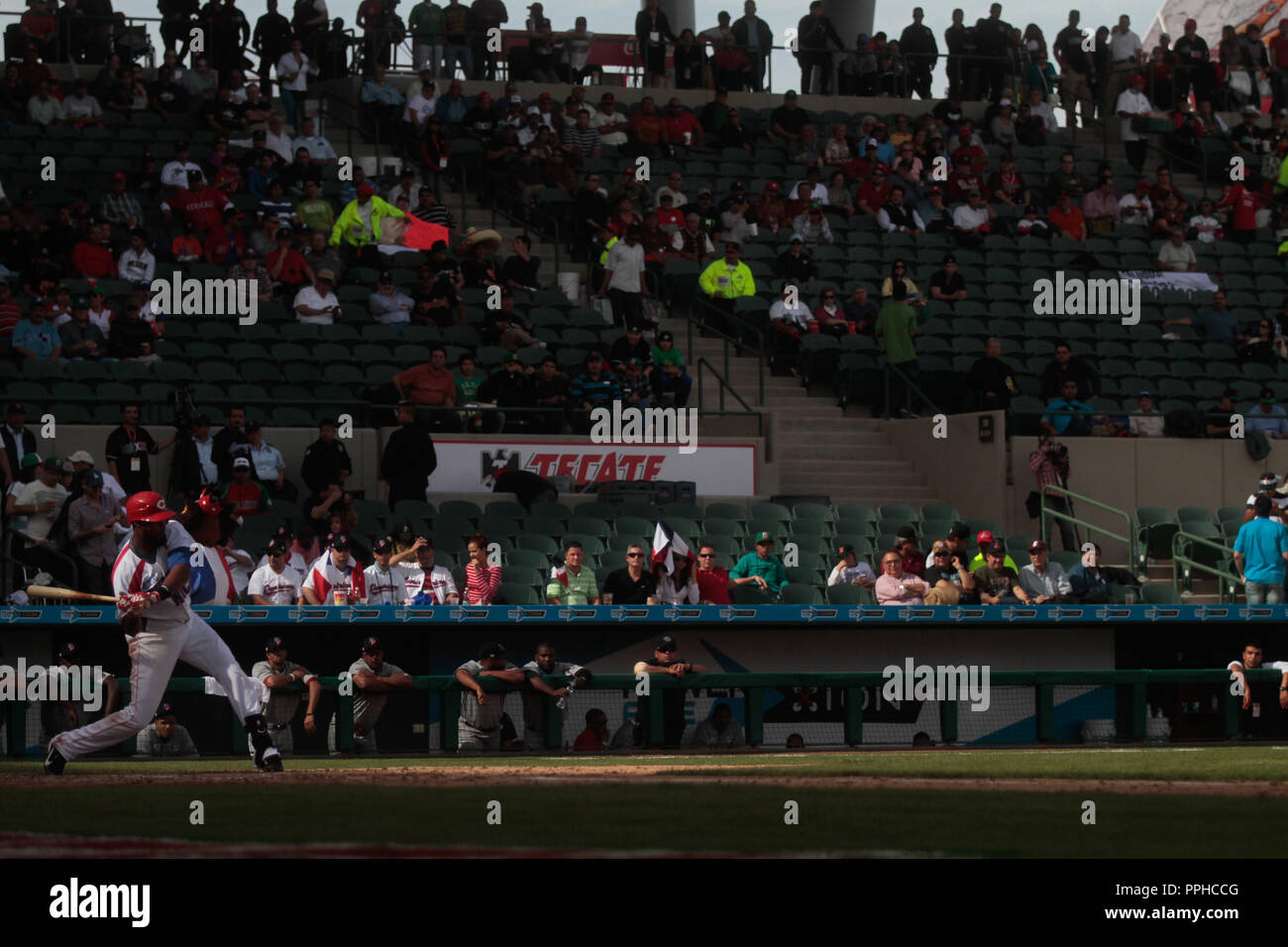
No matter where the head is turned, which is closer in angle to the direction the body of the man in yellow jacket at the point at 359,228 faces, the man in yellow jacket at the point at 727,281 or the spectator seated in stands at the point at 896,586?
the spectator seated in stands

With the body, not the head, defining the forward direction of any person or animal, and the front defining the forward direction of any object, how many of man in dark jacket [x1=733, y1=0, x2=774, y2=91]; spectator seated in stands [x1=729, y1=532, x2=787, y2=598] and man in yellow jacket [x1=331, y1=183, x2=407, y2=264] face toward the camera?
3

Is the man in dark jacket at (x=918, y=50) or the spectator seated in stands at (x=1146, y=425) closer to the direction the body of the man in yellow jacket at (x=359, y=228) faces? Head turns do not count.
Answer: the spectator seated in stands

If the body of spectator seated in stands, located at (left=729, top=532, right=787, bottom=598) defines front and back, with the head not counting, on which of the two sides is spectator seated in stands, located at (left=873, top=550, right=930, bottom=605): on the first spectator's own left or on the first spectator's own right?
on the first spectator's own left

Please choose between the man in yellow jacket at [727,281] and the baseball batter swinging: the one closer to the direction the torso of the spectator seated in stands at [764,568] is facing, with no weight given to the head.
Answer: the baseball batter swinging

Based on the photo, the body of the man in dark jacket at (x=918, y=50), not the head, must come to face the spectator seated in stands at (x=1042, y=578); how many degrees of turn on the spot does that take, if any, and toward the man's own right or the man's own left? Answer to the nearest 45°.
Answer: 0° — they already face them

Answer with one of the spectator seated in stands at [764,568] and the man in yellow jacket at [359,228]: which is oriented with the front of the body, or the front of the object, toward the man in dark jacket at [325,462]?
the man in yellow jacket

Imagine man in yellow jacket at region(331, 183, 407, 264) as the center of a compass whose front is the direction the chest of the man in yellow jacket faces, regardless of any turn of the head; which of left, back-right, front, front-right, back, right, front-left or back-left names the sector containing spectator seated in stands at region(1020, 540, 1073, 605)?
front-left

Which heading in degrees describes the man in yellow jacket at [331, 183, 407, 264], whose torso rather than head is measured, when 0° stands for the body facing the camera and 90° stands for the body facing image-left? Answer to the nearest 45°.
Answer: approximately 0°

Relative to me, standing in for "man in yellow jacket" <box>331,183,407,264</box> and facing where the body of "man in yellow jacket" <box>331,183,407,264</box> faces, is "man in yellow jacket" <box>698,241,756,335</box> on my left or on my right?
on my left

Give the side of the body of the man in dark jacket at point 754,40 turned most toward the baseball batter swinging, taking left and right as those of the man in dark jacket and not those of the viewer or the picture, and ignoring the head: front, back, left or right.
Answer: front
